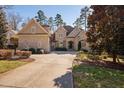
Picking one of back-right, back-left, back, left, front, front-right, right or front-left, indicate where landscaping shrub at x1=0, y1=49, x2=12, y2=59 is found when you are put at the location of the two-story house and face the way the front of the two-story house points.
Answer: right

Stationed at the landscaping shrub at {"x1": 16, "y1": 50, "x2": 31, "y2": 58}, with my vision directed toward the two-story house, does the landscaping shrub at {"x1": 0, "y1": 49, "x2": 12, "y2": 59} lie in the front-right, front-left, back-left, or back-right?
back-left

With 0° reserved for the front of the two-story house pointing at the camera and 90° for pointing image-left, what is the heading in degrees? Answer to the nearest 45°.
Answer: approximately 0°

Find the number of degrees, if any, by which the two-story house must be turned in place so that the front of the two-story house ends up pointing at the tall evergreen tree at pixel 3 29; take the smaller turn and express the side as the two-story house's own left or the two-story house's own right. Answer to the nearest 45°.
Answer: approximately 90° to the two-story house's own right
